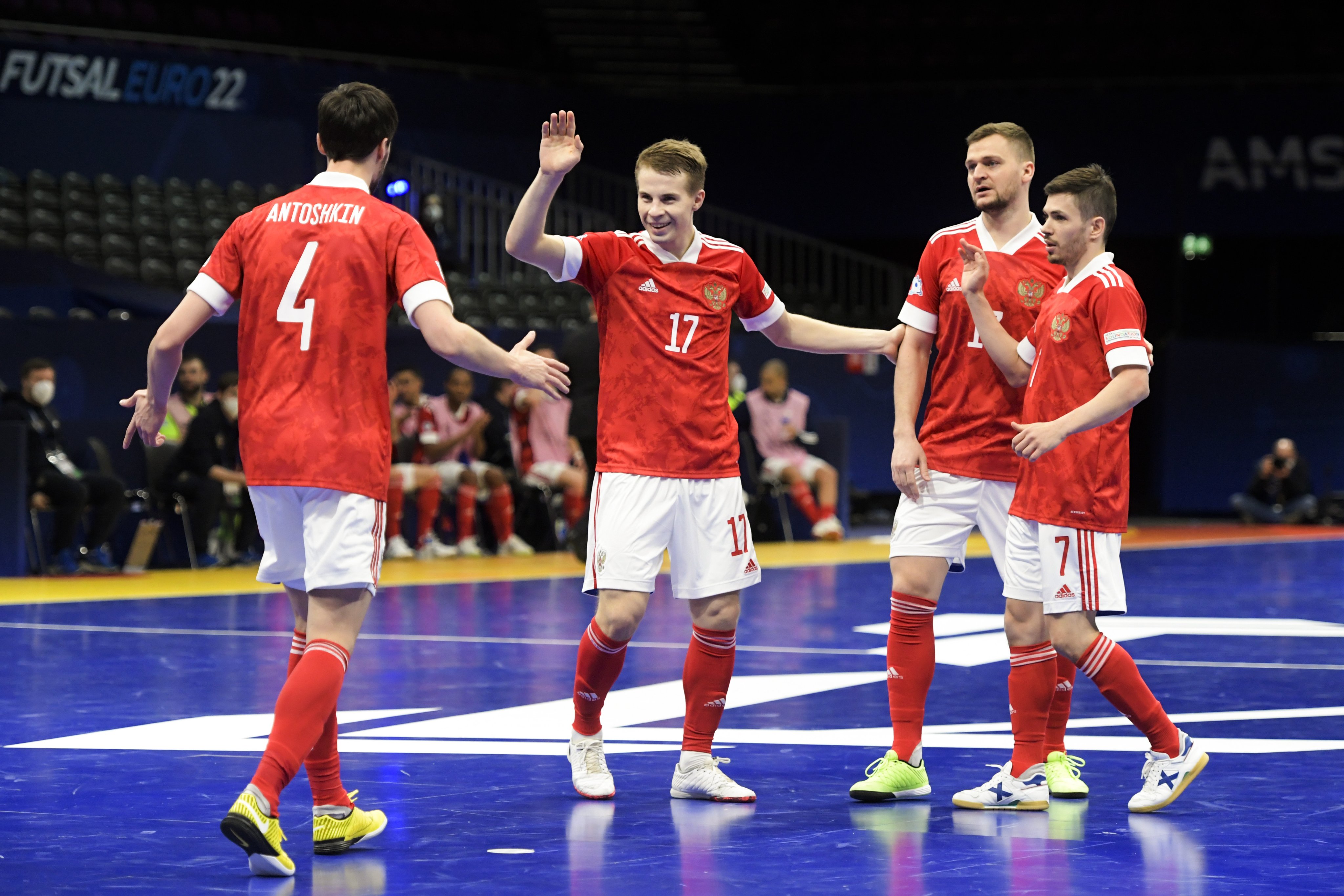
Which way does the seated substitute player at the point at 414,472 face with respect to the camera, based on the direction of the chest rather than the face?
toward the camera

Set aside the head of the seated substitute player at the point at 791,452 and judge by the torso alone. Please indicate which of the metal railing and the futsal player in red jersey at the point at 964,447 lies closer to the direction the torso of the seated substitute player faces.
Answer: the futsal player in red jersey

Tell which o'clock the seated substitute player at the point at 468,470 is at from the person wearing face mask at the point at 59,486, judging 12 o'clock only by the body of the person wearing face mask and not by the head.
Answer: The seated substitute player is roughly at 10 o'clock from the person wearing face mask.

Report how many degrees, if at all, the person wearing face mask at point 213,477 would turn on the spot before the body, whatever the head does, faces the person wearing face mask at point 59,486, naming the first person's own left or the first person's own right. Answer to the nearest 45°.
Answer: approximately 90° to the first person's own right

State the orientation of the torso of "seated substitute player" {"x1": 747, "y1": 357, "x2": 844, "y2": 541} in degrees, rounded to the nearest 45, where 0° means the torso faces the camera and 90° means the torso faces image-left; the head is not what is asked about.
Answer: approximately 315°

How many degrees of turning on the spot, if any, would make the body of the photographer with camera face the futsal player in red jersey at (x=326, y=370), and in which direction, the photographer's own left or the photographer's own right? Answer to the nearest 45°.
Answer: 0° — they already face them

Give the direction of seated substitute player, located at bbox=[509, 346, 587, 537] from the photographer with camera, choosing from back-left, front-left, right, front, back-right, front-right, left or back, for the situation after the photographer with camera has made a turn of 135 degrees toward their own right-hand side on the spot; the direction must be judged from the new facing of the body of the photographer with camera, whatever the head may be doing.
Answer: left

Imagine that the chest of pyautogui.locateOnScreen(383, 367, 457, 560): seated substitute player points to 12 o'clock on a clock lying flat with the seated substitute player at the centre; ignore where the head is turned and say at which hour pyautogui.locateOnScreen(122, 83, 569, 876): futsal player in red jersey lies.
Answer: The futsal player in red jersey is roughly at 12 o'clock from the seated substitute player.

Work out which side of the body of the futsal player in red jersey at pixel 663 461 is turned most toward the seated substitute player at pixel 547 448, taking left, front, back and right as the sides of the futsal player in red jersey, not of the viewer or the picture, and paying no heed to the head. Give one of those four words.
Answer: back

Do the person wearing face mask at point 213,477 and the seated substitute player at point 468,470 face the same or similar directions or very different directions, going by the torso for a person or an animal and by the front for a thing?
same or similar directions

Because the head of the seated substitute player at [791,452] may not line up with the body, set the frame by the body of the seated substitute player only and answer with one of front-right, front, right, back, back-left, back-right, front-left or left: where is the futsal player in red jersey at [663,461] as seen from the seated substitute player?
front-right

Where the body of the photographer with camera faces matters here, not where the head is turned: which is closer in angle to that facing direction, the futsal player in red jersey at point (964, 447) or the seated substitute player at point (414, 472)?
the futsal player in red jersey

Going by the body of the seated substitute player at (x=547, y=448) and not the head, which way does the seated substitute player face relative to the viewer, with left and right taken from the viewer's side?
facing the viewer and to the right of the viewer

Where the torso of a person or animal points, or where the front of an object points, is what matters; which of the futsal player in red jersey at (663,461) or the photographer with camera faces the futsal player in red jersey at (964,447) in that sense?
the photographer with camera

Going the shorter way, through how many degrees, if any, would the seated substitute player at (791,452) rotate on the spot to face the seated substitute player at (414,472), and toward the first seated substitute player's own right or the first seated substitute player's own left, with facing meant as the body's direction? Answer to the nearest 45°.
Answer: approximately 90° to the first seated substitute player's own right

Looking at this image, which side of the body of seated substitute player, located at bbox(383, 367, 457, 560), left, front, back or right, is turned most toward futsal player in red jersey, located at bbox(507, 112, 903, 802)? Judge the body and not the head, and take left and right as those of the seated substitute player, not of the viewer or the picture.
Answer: front

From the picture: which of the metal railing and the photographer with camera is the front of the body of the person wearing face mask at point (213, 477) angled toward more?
the photographer with camera

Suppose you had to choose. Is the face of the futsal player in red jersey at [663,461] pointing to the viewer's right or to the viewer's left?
to the viewer's left
